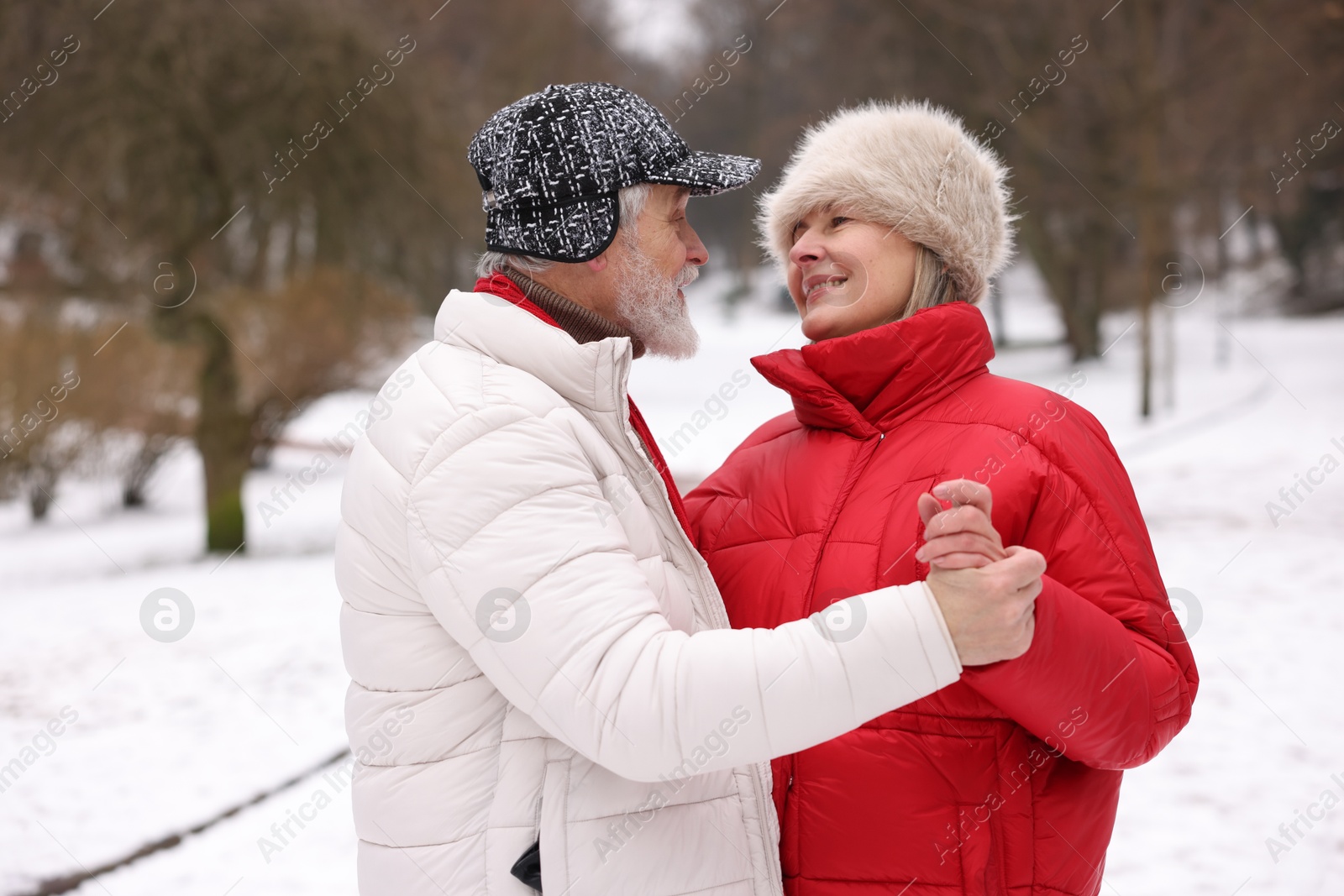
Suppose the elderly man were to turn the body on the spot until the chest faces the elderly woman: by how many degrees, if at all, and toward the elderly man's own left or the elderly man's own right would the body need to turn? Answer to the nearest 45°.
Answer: approximately 45° to the elderly man's own left

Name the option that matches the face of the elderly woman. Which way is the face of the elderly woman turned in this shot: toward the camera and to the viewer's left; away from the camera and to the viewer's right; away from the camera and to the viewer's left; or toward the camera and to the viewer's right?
toward the camera and to the viewer's left

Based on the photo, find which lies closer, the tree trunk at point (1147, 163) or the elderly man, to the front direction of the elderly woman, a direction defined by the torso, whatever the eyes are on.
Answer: the elderly man

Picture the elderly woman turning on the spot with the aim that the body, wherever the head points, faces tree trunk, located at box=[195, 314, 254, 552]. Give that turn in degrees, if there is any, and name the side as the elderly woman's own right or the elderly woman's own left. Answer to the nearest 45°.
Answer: approximately 90° to the elderly woman's own right

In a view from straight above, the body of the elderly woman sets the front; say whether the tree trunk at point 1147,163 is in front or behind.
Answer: behind

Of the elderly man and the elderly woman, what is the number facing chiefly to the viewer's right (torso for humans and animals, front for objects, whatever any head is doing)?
1

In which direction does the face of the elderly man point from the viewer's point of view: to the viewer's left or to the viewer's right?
to the viewer's right

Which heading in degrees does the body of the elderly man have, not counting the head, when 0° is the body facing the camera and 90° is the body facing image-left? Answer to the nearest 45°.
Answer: approximately 270°
